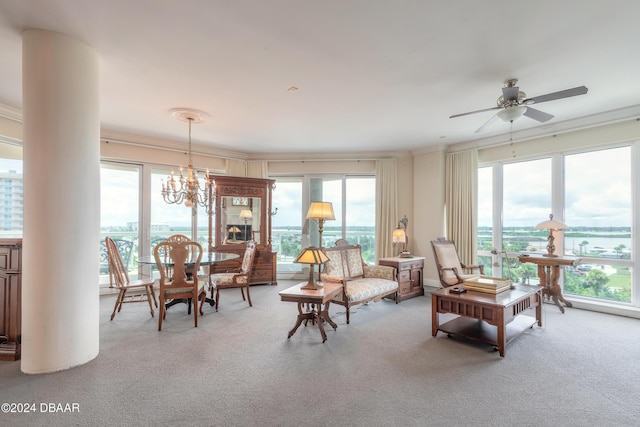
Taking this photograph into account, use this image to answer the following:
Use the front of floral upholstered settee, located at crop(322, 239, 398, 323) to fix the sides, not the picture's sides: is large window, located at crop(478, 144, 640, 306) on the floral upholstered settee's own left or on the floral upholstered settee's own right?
on the floral upholstered settee's own left

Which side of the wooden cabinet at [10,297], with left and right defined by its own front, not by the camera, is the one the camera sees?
front

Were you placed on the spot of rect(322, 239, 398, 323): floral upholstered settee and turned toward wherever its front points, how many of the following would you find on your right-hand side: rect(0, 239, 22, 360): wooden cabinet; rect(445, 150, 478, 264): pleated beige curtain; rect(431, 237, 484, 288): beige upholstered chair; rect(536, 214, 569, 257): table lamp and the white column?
2

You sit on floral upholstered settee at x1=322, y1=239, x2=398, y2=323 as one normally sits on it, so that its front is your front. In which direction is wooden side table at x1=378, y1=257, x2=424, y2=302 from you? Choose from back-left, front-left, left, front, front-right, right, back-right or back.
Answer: left

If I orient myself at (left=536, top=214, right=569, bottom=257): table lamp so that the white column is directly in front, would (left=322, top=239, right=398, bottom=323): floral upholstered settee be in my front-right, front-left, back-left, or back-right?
front-right

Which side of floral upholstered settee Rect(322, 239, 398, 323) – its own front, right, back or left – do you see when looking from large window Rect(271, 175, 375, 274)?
back
